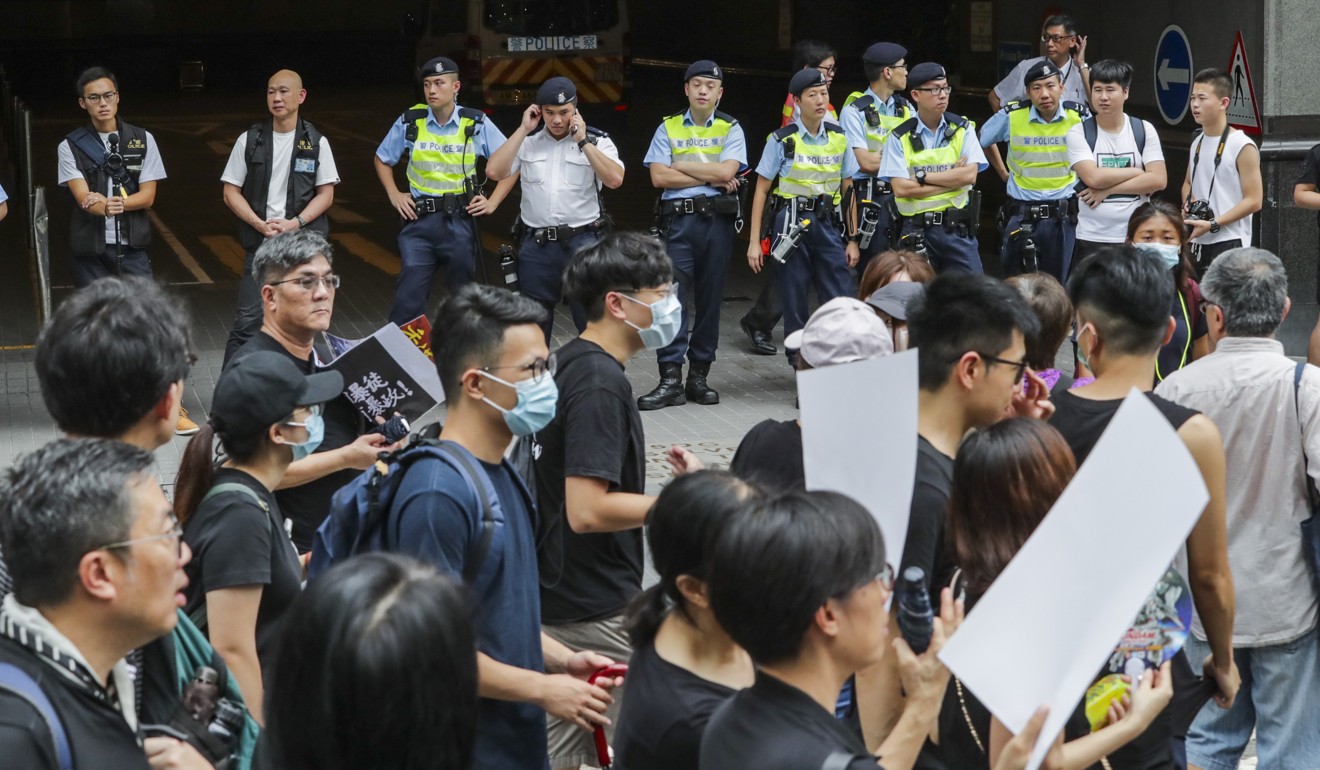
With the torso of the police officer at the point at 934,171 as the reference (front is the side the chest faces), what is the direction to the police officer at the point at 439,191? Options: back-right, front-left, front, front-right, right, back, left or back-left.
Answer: right

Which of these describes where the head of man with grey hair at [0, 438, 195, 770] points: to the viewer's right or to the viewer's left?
to the viewer's right

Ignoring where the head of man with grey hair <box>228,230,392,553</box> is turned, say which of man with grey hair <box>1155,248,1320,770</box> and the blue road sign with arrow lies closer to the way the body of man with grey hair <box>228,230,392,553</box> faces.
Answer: the man with grey hair

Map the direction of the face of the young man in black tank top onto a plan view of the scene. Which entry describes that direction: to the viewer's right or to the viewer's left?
to the viewer's left

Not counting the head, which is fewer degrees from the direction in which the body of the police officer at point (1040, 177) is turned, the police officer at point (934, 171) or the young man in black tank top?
the young man in black tank top

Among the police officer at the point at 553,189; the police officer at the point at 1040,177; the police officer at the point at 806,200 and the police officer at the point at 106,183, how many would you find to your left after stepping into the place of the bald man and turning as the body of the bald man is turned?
3

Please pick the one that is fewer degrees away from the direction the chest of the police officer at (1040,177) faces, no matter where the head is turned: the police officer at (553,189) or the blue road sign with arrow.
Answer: the police officer

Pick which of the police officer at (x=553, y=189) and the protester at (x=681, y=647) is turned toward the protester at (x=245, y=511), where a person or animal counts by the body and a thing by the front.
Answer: the police officer

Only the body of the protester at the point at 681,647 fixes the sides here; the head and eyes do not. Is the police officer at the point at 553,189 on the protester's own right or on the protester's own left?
on the protester's own left

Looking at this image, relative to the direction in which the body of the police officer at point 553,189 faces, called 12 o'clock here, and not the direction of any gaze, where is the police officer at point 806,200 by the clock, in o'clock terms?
the police officer at point 806,200 is roughly at 9 o'clock from the police officer at point 553,189.

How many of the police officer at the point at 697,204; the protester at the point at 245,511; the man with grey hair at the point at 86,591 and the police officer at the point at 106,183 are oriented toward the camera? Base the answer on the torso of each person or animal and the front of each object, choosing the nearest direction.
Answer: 2

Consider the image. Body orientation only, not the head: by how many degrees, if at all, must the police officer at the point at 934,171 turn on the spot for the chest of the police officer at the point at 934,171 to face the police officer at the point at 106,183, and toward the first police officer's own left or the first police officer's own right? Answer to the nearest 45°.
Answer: approximately 90° to the first police officer's own right

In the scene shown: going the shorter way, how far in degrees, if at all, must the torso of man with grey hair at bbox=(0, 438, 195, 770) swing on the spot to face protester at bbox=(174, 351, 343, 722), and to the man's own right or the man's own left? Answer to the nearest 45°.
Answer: approximately 90° to the man's own left
